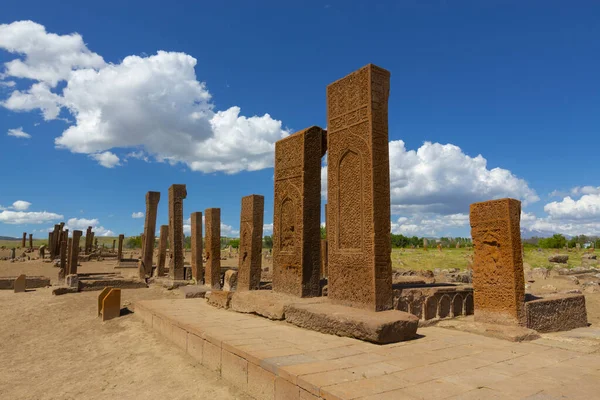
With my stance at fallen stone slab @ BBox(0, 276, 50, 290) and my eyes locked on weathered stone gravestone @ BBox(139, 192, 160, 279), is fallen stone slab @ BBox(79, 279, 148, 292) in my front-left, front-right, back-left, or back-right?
front-right

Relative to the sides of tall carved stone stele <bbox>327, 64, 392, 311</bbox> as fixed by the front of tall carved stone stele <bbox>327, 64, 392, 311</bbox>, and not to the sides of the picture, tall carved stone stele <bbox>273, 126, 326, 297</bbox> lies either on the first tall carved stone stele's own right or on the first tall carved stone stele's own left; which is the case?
on the first tall carved stone stele's own right

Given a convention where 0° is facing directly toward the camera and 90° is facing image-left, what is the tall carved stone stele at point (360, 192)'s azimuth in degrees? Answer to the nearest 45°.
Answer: approximately 45°

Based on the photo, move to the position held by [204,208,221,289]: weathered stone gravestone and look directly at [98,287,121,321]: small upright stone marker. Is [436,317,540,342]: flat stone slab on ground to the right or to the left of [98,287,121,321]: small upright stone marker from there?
left

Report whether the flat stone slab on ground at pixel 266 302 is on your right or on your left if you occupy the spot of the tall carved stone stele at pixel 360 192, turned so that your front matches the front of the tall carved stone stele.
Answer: on your right

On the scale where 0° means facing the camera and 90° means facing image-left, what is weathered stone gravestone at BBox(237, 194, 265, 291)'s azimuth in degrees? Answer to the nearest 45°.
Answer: approximately 45°

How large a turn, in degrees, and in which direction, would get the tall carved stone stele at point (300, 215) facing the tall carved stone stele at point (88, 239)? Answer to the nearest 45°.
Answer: approximately 90° to its right

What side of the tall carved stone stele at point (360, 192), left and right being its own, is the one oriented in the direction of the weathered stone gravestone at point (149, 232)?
right

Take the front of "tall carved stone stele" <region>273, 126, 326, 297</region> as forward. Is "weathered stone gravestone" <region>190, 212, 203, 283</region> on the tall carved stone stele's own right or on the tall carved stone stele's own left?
on the tall carved stone stele's own right

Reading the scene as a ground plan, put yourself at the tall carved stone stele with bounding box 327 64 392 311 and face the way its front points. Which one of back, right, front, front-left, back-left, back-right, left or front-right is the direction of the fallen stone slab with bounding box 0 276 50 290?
right

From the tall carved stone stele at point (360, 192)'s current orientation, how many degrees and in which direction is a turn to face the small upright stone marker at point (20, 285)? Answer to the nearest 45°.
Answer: approximately 90° to its right

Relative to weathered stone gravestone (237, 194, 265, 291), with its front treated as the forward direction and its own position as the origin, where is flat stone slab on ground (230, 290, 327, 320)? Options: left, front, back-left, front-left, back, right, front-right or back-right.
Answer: front-left

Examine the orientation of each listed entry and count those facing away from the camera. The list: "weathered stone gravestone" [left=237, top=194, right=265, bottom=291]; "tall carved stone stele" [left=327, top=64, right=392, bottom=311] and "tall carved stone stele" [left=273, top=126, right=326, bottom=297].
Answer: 0

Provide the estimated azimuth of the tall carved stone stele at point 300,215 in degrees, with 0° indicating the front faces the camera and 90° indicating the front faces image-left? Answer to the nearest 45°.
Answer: approximately 45°

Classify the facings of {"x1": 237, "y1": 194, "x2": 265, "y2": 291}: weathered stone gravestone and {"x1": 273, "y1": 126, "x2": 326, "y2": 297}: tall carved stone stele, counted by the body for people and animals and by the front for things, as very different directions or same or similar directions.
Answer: same or similar directions

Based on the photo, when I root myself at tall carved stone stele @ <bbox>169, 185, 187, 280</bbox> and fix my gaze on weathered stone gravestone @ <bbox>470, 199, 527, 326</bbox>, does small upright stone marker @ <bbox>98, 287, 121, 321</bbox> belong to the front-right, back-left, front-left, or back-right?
front-right

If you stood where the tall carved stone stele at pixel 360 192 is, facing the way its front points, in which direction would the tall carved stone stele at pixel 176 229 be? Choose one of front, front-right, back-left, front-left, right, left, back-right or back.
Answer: right
